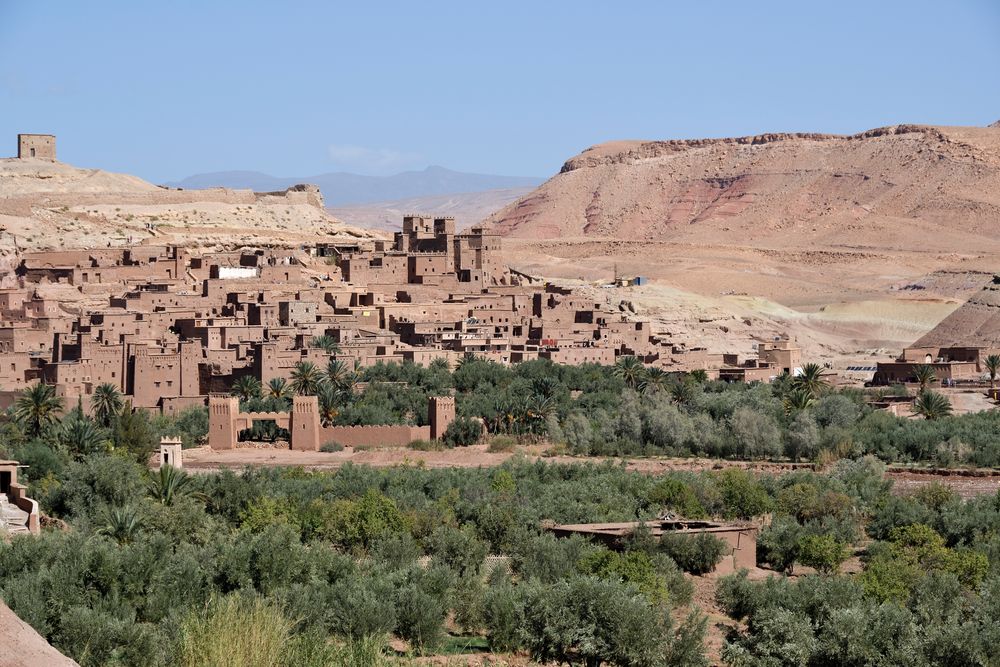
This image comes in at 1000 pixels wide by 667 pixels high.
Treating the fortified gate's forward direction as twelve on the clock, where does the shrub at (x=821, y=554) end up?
The shrub is roughly at 11 o'clock from the fortified gate.

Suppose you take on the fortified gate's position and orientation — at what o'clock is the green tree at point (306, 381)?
The green tree is roughly at 6 o'clock from the fortified gate.

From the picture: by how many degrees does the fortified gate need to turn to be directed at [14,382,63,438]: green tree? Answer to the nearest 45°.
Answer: approximately 90° to its right

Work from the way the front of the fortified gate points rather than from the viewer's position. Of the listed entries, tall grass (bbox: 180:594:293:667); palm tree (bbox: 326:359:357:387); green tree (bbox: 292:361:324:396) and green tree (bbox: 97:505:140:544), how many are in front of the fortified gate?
2

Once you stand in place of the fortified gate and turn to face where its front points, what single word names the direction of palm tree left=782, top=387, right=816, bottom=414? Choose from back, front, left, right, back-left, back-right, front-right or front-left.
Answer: left

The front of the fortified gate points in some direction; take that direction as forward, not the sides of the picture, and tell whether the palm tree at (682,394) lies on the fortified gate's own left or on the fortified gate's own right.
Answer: on the fortified gate's own left

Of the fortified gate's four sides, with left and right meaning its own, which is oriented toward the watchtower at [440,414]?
left

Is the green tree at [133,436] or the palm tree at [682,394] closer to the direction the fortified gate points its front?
the green tree

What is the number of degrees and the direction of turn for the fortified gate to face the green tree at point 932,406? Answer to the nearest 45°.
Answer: approximately 90° to its left

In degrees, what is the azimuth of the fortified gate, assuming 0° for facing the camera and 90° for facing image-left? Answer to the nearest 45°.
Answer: approximately 0°

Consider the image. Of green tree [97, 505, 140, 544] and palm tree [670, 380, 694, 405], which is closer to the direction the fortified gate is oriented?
the green tree

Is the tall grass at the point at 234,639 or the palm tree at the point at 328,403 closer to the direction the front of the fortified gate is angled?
the tall grass

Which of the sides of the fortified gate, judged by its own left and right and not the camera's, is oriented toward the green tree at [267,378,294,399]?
back

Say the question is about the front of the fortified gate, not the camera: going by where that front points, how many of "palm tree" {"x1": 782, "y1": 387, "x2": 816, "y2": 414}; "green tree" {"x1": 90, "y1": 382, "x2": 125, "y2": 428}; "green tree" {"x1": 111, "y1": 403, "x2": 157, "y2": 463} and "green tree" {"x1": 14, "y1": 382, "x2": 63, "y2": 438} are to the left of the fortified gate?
1

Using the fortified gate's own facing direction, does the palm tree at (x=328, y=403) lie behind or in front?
behind
